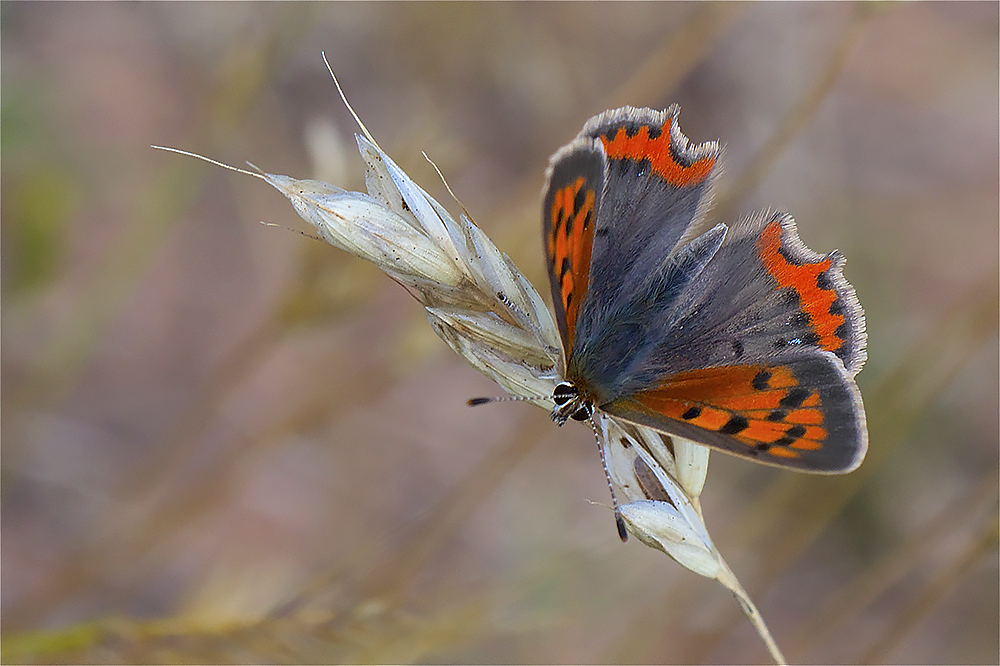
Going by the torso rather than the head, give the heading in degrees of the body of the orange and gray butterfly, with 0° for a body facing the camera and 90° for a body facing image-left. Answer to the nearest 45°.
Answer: approximately 45°
